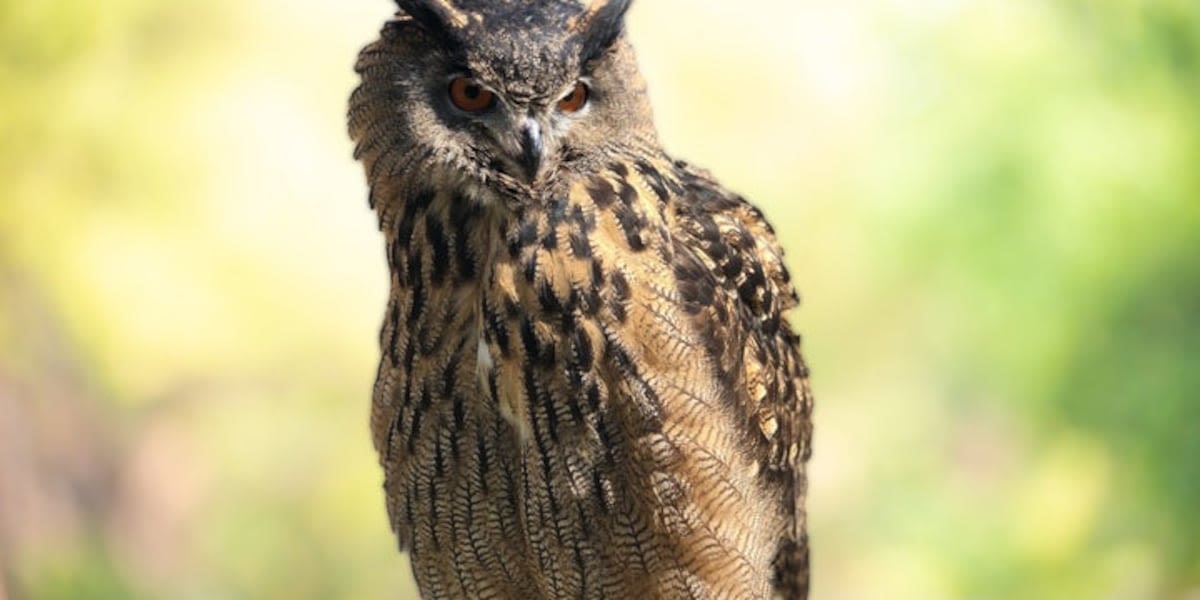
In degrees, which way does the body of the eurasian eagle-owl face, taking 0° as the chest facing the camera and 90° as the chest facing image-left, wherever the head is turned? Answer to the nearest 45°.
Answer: approximately 45°
